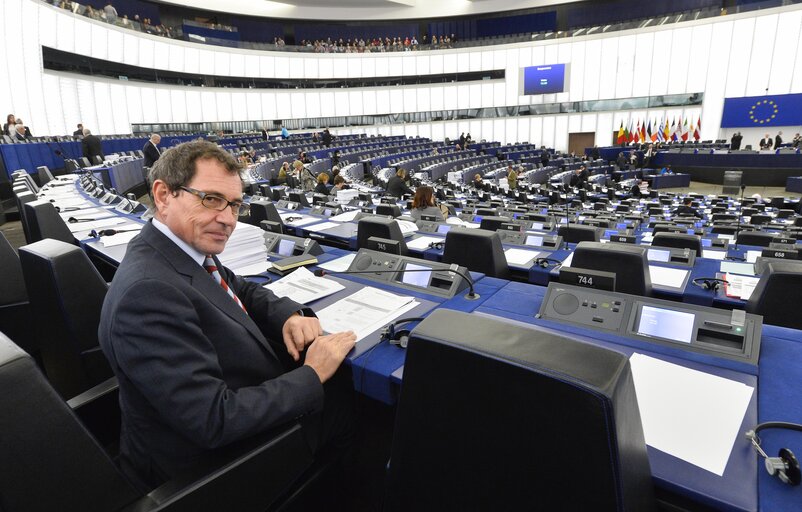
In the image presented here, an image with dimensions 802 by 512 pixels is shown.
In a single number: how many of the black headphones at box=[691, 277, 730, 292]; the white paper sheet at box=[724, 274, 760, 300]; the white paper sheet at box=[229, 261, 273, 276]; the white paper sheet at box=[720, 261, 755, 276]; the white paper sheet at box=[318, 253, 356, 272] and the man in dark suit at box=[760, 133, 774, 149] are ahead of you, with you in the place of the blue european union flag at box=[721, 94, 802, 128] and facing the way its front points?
6

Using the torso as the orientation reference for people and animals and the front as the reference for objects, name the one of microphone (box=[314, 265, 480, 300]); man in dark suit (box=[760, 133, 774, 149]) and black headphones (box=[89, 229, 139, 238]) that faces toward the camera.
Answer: the man in dark suit

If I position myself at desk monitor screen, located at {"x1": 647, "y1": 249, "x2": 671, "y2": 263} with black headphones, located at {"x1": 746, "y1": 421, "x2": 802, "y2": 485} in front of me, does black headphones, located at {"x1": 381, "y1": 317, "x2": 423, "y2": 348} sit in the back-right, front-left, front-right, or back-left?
front-right

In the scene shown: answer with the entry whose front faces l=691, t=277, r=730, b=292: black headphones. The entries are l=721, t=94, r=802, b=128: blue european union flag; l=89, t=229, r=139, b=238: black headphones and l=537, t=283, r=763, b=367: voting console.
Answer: the blue european union flag

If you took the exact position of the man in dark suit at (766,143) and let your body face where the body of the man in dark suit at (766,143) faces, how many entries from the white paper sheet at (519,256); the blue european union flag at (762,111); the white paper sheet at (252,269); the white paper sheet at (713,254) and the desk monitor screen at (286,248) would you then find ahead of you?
4

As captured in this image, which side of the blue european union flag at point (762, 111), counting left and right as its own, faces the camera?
front

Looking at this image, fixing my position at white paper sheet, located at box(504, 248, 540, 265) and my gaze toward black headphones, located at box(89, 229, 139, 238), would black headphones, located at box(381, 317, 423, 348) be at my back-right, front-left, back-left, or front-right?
front-left

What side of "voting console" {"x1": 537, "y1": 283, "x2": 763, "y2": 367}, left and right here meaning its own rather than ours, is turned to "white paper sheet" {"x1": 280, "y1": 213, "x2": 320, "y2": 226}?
right

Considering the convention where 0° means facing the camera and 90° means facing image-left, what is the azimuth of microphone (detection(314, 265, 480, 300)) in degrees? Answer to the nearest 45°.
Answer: approximately 90°

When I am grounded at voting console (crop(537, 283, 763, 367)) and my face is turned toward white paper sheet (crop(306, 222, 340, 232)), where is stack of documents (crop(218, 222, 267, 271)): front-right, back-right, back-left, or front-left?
front-left

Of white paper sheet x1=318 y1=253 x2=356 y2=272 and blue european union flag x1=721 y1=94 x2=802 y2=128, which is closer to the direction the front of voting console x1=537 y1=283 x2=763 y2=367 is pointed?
the white paper sheet
